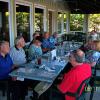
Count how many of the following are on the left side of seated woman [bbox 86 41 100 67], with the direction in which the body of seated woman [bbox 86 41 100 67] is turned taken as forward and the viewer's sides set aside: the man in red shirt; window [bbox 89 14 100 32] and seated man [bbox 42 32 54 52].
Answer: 1

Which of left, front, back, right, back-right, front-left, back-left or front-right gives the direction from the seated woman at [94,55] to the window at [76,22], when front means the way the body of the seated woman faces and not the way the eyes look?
right

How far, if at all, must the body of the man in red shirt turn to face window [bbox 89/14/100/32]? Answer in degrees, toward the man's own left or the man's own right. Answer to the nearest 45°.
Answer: approximately 45° to the man's own right

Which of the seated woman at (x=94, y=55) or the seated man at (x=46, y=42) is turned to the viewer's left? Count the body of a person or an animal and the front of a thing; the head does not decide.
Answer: the seated woman

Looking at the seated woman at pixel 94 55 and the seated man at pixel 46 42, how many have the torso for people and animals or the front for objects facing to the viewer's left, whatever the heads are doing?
1

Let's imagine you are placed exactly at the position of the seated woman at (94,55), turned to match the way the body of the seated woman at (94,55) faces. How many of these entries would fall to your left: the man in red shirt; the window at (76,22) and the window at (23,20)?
1

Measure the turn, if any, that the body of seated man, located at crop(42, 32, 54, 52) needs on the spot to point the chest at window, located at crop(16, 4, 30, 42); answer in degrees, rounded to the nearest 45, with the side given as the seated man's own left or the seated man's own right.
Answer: approximately 135° to the seated man's own right

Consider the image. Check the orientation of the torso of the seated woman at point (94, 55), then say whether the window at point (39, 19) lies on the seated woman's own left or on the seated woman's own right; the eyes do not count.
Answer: on the seated woman's own right

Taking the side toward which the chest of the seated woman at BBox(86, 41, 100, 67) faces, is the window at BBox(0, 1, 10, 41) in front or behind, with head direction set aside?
in front

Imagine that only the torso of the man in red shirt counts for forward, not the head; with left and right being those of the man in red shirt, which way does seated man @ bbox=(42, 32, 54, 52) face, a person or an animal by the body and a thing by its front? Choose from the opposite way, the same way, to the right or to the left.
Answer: the opposite way

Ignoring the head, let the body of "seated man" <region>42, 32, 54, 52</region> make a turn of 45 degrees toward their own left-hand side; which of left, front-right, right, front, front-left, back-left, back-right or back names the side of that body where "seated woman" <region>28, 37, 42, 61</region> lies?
right

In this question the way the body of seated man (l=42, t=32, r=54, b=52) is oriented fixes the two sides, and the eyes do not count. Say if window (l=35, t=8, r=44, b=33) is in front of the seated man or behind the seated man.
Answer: behind

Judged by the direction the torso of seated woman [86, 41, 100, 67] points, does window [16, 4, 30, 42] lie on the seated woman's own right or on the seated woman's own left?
on the seated woman's own right

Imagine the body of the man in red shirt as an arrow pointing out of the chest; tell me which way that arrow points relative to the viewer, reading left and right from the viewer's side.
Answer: facing away from the viewer and to the left of the viewer

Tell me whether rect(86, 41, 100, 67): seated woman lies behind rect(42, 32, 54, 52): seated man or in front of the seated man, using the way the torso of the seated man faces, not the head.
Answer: in front

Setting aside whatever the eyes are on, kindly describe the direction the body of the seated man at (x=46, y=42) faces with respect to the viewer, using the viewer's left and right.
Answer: facing the viewer and to the right of the viewer

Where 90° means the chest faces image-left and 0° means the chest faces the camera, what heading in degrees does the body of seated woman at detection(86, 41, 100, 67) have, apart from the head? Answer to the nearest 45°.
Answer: approximately 90°
